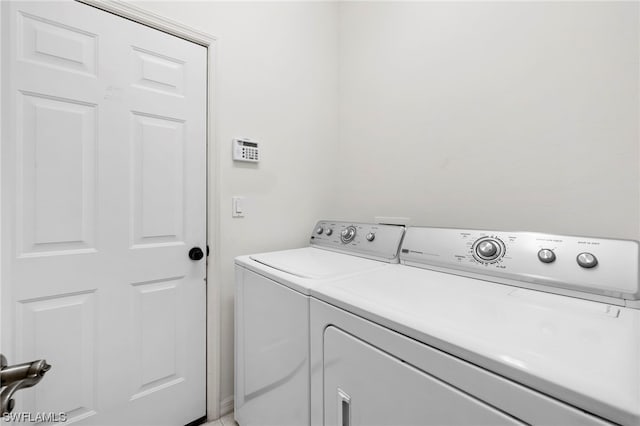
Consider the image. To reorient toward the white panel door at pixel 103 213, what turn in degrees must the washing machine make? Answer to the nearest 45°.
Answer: approximately 45° to its right

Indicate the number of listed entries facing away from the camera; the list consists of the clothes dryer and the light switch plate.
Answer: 0

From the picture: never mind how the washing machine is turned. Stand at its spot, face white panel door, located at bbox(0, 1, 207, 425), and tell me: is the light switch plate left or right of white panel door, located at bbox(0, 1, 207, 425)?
right

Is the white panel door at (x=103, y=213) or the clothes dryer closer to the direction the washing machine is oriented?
the white panel door

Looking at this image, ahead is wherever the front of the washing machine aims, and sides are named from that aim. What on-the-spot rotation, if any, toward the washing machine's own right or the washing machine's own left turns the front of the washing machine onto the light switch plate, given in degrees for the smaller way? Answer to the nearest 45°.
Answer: approximately 90° to the washing machine's own right

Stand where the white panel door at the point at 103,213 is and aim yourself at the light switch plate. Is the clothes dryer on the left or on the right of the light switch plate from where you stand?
right

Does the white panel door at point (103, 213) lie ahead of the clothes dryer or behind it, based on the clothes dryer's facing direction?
ahead

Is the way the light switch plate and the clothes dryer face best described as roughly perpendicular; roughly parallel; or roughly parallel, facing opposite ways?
roughly perpendicular

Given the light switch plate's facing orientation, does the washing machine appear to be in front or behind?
in front

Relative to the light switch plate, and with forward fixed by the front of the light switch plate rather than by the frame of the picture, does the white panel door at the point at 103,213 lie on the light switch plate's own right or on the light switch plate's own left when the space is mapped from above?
on the light switch plate's own right

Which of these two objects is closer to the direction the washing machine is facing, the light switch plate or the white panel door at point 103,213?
the white panel door

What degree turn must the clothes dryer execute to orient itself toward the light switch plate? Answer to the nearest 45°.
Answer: approximately 45° to its right

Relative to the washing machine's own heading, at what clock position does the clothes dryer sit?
The clothes dryer is roughly at 9 o'clock from the washing machine.
